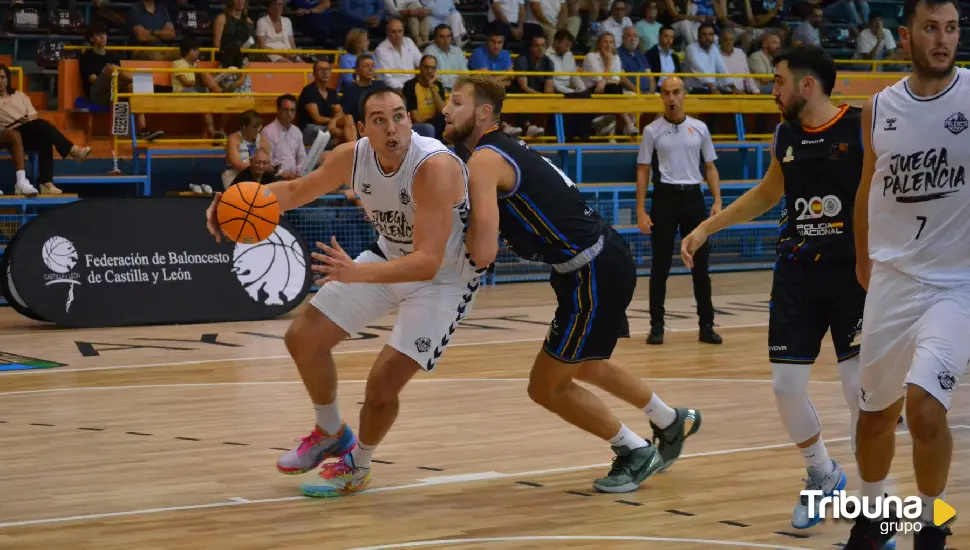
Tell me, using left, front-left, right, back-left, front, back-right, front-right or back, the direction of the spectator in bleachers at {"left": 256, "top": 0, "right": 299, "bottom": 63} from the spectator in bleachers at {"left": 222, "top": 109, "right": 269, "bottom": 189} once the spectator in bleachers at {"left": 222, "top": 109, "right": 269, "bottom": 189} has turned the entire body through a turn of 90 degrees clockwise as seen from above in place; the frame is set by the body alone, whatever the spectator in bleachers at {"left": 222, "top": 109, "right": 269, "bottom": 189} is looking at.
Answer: back-right

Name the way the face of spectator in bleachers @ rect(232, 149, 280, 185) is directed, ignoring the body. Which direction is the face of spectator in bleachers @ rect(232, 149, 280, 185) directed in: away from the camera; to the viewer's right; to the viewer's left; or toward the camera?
toward the camera

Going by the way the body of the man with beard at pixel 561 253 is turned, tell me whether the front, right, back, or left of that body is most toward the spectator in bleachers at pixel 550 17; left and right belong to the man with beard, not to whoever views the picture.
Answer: right

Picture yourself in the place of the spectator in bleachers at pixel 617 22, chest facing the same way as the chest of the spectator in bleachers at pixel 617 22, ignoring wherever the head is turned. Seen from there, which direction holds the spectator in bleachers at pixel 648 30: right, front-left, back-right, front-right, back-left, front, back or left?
back-left

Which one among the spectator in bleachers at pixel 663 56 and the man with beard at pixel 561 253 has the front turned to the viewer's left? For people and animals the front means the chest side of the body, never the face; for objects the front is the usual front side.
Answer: the man with beard

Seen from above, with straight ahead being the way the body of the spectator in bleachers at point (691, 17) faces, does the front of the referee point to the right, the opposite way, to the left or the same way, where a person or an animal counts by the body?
the same way

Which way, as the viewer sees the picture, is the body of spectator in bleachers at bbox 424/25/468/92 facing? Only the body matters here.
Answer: toward the camera

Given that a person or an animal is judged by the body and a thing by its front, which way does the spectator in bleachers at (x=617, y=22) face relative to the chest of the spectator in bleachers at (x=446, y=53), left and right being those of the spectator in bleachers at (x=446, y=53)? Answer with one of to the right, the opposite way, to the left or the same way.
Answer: the same way

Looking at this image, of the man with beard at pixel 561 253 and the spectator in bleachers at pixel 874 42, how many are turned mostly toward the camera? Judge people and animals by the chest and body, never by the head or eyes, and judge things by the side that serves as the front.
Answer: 1

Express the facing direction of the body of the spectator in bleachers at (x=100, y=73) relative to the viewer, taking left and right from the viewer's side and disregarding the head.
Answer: facing the viewer and to the right of the viewer

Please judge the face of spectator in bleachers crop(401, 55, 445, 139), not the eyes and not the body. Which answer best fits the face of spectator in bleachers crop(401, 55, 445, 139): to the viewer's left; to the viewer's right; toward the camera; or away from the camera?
toward the camera

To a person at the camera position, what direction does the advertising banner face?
facing the viewer

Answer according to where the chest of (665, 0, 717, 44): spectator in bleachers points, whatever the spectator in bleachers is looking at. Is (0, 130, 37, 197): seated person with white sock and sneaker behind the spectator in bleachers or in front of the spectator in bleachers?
in front

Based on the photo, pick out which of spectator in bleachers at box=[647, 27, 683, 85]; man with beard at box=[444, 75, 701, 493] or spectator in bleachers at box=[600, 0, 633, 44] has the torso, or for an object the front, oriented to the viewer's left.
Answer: the man with beard

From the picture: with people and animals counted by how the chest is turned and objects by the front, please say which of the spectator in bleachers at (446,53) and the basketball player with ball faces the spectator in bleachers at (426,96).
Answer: the spectator in bleachers at (446,53)

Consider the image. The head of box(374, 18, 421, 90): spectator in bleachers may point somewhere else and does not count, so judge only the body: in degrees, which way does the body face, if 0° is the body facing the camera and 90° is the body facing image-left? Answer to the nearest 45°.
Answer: approximately 0°

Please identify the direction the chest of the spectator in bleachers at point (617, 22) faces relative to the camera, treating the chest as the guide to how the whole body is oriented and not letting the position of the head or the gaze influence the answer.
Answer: toward the camera

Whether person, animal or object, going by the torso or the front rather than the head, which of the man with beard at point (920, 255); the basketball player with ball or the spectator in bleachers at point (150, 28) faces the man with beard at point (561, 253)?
the spectator in bleachers

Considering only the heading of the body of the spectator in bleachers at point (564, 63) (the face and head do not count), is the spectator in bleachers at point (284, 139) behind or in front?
in front

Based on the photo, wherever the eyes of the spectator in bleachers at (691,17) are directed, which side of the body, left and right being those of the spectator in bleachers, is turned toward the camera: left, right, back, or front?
front

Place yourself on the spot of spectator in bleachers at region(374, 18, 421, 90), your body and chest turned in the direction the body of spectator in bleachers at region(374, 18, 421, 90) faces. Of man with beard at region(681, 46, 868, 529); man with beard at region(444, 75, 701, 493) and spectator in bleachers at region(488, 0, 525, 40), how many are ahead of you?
2
